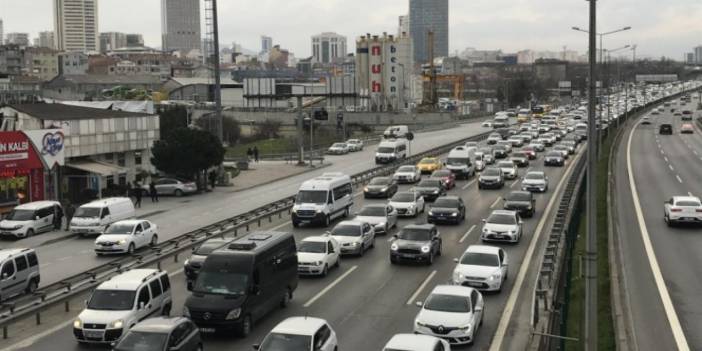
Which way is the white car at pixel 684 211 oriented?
away from the camera

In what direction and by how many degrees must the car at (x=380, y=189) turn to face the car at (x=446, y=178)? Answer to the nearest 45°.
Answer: approximately 180°

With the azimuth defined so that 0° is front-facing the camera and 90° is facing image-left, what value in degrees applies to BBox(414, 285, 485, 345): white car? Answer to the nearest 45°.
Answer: approximately 0°

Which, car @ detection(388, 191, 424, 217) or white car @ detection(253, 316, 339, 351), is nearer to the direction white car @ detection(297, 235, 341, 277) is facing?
the white car

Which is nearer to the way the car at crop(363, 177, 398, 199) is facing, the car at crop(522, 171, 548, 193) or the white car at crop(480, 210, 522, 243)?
the white car

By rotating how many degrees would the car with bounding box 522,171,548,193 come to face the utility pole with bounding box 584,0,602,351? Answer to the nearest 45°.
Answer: approximately 45° to its left

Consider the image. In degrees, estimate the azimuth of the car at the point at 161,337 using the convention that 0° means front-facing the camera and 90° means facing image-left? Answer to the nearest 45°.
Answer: approximately 45°

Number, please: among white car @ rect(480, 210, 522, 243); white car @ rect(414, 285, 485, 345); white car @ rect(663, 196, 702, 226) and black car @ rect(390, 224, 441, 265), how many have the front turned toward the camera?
3

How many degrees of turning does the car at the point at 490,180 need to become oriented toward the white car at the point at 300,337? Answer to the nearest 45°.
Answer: approximately 45° to its left

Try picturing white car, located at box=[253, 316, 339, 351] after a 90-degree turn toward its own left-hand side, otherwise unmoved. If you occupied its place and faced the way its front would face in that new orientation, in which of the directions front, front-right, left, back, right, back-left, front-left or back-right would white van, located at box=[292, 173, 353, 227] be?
back-left

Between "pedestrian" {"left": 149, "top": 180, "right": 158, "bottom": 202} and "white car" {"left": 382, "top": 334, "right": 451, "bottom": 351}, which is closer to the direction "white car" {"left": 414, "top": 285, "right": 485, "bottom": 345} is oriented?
the white car

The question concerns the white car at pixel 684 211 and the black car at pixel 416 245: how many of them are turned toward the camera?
1

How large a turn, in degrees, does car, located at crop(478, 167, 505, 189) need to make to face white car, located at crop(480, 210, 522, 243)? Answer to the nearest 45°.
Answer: approximately 45° to its left

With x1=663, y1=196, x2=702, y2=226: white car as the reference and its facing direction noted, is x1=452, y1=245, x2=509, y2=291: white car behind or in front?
behind
